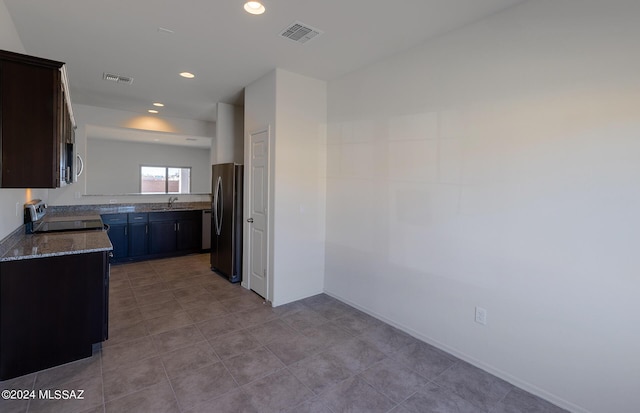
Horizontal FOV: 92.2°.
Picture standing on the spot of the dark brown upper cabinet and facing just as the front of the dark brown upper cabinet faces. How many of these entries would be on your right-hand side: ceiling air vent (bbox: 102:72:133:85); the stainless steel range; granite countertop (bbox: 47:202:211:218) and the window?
0

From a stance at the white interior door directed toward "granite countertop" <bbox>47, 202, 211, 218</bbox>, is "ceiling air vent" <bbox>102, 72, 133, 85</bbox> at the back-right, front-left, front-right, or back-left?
front-left

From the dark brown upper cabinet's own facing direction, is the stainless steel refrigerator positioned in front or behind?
in front

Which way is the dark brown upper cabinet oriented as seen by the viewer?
to the viewer's right

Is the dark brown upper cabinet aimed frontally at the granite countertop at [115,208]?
no

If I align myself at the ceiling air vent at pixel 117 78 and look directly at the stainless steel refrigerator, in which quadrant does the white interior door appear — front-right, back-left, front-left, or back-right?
front-right

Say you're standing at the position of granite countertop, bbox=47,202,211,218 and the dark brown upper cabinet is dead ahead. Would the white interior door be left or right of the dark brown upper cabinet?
left

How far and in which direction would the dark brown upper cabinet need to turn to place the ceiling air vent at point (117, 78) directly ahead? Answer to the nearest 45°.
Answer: approximately 45° to its left

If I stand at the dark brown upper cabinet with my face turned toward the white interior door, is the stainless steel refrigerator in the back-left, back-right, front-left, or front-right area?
front-left

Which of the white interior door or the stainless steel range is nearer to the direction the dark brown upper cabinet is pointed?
the white interior door

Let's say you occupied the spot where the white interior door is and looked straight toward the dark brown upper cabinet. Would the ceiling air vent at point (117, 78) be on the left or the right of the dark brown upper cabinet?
right

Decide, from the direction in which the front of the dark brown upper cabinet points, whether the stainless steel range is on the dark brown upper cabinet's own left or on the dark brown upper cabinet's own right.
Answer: on the dark brown upper cabinet's own left

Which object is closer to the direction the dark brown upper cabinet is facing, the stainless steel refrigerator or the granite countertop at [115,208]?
the stainless steel refrigerator

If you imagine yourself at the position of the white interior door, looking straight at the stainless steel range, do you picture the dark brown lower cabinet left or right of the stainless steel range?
left

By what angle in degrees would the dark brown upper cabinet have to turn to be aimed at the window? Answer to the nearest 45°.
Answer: approximately 45° to its left
